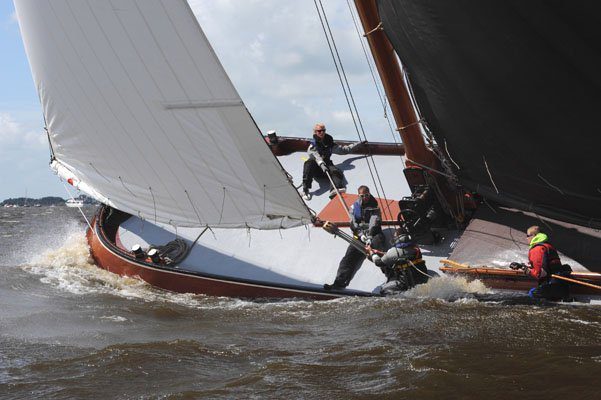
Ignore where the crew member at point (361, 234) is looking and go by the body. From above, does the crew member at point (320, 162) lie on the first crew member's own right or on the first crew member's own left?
on the first crew member's own right

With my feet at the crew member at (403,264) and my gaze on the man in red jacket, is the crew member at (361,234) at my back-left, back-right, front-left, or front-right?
back-left

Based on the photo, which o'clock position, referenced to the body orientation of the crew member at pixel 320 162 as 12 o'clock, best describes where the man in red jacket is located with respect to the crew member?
The man in red jacket is roughly at 11 o'clock from the crew member.

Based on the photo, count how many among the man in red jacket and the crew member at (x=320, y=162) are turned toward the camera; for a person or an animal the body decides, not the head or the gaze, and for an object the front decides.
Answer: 1

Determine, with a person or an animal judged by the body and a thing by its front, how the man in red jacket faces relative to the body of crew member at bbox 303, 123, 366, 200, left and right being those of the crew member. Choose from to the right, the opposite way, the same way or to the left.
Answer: to the right

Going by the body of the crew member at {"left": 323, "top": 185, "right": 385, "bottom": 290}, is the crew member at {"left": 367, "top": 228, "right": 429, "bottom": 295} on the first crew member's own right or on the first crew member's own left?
on the first crew member's own left

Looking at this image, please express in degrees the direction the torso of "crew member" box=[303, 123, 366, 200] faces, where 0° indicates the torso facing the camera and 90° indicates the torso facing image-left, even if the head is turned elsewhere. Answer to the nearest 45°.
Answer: approximately 0°

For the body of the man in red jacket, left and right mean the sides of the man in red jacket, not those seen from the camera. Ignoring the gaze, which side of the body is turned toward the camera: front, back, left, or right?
left

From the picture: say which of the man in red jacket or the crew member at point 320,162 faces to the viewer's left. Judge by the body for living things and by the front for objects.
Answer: the man in red jacket

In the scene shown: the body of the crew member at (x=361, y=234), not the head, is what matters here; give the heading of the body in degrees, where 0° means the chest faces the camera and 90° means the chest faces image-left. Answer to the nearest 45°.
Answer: approximately 45°

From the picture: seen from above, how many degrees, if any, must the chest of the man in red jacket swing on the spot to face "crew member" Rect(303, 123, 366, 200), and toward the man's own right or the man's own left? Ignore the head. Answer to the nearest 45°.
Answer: approximately 45° to the man's own right
